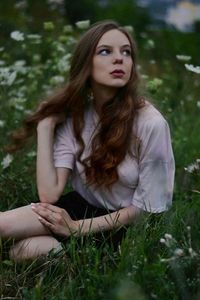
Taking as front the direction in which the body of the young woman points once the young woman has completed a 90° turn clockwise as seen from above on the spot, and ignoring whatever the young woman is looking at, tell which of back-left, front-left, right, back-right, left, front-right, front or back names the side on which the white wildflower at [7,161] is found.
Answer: front

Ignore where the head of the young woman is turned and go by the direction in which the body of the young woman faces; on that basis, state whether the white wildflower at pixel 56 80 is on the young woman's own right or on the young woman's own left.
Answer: on the young woman's own right

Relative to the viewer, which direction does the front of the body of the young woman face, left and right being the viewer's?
facing the viewer and to the left of the viewer

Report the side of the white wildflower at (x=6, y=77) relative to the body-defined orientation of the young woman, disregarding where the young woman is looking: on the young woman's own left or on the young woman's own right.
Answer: on the young woman's own right
